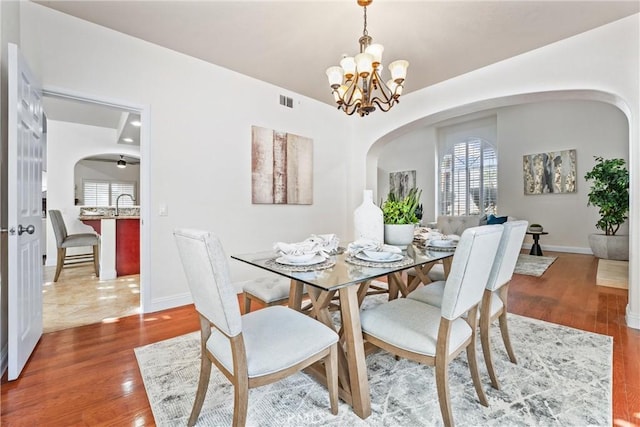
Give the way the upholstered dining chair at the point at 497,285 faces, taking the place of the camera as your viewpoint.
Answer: facing away from the viewer and to the left of the viewer

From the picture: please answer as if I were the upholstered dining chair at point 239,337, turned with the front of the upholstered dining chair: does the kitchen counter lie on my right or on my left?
on my left

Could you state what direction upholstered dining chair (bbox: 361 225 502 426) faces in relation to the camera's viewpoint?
facing away from the viewer and to the left of the viewer

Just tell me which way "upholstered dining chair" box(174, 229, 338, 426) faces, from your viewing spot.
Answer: facing away from the viewer and to the right of the viewer

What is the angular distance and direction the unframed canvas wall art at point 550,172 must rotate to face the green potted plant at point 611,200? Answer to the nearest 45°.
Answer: approximately 90° to its left
